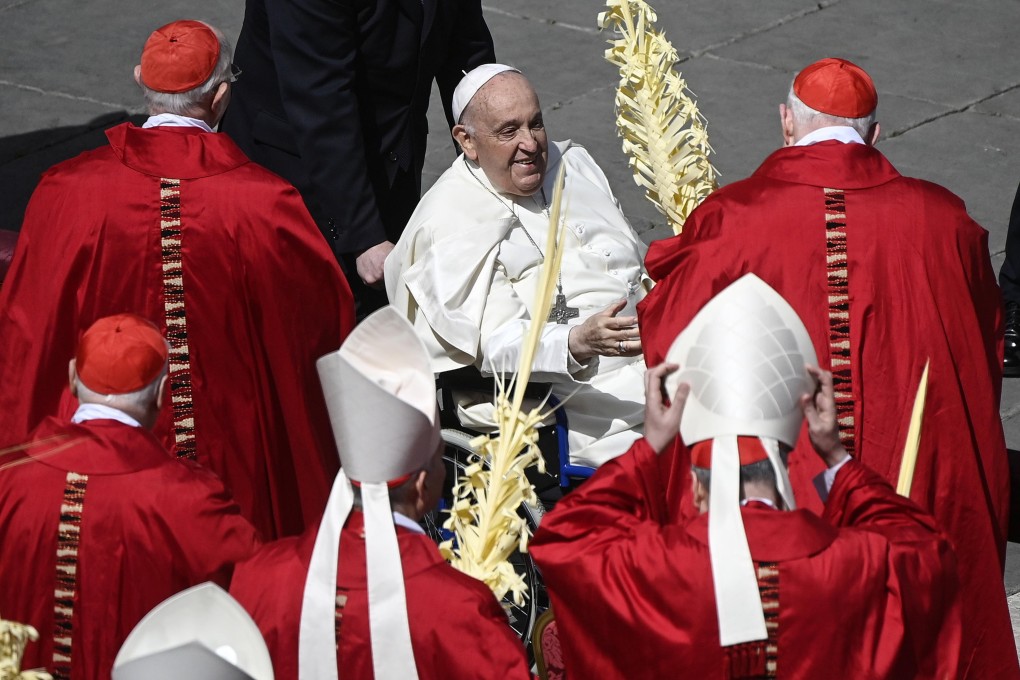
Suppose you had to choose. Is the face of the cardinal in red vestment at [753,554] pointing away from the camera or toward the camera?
away from the camera

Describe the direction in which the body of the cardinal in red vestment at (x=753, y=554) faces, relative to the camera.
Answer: away from the camera

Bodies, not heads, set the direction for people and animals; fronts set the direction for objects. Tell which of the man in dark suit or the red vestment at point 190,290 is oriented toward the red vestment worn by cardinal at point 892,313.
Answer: the man in dark suit

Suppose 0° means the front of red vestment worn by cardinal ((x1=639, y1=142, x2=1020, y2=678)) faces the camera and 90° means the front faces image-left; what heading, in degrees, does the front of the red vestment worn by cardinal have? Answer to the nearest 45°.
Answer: approximately 180°

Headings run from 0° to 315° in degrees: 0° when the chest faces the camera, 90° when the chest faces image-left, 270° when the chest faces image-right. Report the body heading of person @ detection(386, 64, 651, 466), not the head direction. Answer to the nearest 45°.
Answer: approximately 315°

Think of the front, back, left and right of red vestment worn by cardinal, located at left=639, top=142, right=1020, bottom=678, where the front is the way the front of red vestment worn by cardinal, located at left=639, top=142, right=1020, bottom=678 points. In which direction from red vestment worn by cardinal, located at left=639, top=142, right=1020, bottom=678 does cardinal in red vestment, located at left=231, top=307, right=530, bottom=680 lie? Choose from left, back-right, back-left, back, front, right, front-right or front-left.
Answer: back-left

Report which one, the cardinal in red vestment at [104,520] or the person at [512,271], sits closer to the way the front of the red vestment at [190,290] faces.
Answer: the person

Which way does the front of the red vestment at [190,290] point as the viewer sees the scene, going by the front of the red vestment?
away from the camera

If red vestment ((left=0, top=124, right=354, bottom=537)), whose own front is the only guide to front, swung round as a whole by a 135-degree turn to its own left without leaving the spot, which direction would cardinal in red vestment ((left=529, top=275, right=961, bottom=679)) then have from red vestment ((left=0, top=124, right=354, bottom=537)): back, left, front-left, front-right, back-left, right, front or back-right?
left

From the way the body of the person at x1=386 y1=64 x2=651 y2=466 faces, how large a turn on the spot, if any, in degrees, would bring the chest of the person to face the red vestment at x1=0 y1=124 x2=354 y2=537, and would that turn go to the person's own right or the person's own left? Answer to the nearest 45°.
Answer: approximately 90° to the person's own right
